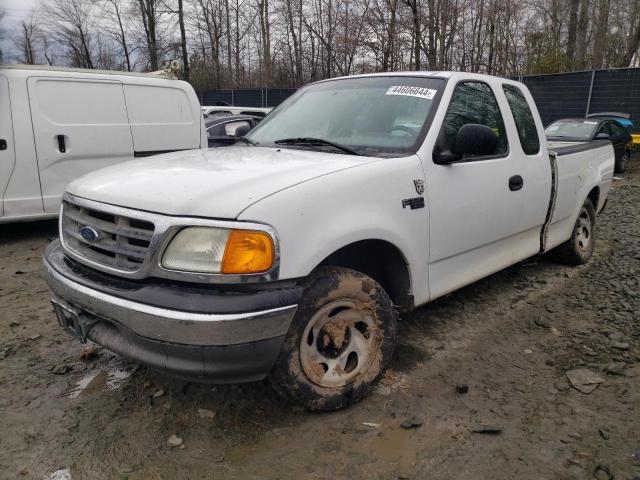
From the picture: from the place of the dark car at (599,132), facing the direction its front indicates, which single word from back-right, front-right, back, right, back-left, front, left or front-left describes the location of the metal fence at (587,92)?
back-right

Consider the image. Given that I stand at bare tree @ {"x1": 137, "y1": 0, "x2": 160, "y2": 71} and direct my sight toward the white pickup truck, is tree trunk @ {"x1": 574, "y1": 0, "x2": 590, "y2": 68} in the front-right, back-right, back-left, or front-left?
front-left

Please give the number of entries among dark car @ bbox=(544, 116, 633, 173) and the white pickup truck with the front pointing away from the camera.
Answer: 0

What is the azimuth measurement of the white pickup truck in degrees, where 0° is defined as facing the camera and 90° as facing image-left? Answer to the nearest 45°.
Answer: approximately 45°

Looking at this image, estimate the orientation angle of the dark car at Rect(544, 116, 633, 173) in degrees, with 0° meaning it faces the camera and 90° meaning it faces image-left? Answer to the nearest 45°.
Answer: approximately 45°

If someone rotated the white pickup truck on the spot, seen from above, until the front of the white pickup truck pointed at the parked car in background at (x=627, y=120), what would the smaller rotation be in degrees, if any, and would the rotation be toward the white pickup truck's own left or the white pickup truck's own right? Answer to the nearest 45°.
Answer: approximately 180°

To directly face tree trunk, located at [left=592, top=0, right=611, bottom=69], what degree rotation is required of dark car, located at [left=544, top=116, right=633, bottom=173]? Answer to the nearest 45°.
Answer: approximately 135° to its right

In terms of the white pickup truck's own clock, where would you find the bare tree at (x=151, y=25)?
The bare tree is roughly at 4 o'clock from the white pickup truck.

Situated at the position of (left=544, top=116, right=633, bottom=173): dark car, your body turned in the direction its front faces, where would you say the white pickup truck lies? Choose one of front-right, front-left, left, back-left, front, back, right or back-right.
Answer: front-left

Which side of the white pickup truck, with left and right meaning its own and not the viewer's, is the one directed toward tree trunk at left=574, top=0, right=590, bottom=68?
back

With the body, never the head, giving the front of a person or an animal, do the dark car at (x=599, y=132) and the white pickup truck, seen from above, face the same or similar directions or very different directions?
same or similar directions

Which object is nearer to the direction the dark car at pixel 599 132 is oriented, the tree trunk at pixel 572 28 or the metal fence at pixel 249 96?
the metal fence

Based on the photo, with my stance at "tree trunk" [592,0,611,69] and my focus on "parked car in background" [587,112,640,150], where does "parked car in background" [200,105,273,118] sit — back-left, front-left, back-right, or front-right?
front-right

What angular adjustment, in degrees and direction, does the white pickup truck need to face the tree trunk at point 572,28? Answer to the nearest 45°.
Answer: approximately 180°

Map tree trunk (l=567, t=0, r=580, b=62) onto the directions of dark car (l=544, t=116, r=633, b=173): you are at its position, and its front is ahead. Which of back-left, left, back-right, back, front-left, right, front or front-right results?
back-right

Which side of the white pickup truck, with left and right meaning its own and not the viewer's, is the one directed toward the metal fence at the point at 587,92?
back

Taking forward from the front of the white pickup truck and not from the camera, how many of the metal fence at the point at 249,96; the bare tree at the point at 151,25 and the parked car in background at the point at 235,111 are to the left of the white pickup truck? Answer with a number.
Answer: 0
